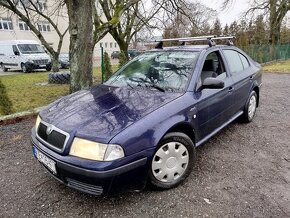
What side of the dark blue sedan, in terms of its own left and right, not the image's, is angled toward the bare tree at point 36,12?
right

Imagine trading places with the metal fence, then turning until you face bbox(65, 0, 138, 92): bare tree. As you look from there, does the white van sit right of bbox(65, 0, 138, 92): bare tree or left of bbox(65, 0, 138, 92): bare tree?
right

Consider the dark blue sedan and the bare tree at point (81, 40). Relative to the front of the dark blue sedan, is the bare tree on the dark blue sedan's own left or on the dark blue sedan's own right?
on the dark blue sedan's own right

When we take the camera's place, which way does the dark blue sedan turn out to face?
facing the viewer and to the left of the viewer

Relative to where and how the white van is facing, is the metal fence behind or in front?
in front

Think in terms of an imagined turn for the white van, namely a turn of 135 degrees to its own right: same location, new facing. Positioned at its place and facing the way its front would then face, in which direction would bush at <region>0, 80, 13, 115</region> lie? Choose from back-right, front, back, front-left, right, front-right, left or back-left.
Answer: left

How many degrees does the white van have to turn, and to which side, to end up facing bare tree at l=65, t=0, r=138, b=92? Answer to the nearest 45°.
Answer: approximately 45° to its right

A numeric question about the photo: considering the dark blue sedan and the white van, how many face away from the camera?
0

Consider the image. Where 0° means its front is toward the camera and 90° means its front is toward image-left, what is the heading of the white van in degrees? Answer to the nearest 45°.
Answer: approximately 315°
